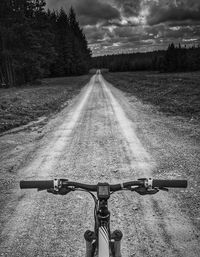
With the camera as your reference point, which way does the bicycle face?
facing away from the viewer

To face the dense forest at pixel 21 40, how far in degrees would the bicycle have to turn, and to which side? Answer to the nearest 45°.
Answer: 0° — it already faces it
